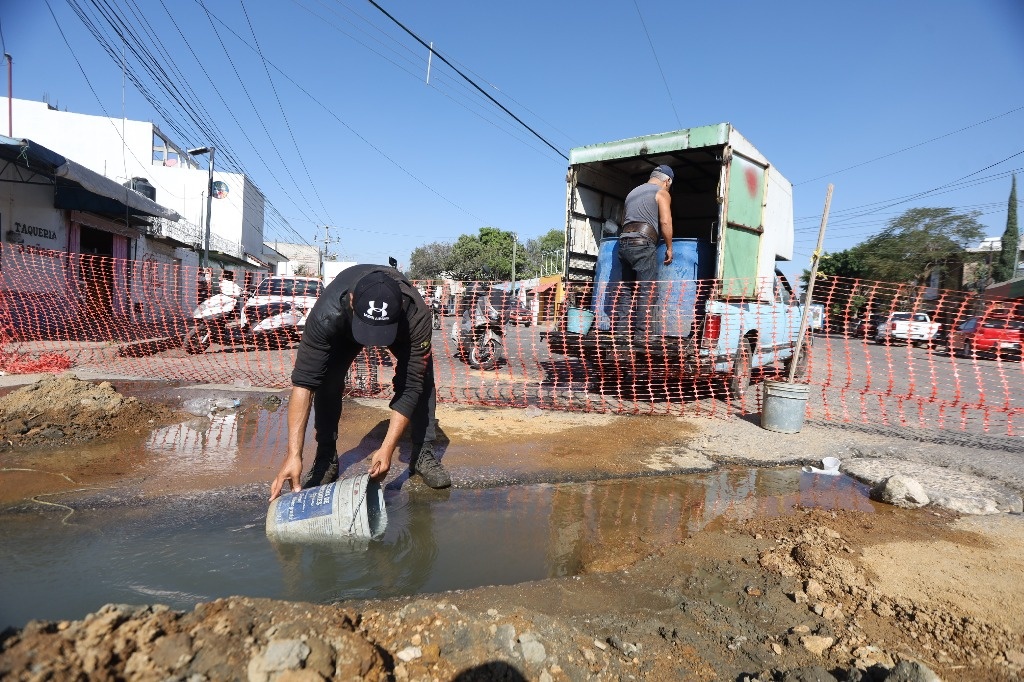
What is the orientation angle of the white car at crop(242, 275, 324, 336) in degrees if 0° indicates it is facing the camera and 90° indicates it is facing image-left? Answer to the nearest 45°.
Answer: approximately 45°

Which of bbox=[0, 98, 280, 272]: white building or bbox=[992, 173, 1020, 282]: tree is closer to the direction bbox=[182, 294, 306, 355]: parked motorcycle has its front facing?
the white building

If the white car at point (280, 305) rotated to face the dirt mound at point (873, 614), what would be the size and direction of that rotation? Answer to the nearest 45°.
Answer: approximately 45° to its left

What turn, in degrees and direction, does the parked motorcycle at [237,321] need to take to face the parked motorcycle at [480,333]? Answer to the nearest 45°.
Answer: approximately 135° to its left

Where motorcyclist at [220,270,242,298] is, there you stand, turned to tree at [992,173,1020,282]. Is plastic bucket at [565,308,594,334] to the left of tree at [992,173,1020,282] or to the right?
right

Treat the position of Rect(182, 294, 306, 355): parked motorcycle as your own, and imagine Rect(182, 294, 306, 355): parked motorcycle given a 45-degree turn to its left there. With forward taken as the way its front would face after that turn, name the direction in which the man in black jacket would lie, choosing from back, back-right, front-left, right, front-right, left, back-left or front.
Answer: front-left

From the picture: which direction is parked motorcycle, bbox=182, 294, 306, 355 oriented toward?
to the viewer's left

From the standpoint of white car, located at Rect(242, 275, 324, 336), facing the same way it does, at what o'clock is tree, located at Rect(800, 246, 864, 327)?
The tree is roughly at 9 o'clock from the white car.

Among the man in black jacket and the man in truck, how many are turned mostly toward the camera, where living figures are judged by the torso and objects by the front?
1

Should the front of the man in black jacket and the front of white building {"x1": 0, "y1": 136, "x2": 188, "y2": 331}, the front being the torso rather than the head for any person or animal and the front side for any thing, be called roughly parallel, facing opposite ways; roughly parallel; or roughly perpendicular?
roughly perpendicular

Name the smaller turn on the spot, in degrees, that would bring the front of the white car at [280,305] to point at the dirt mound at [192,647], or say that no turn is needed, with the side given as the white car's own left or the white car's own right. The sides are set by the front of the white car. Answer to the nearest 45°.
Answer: approximately 45° to the white car's own left
